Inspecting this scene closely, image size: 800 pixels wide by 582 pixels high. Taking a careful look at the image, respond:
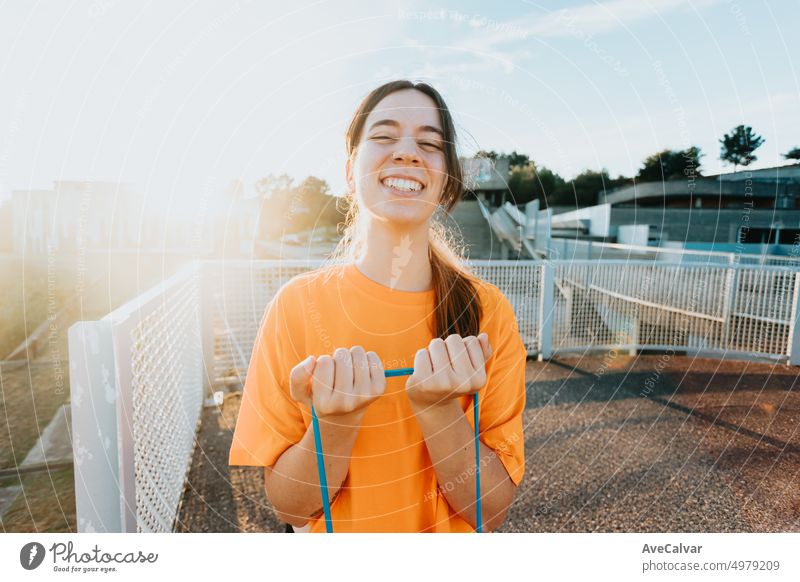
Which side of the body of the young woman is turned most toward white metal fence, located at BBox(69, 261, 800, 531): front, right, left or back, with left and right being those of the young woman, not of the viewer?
back

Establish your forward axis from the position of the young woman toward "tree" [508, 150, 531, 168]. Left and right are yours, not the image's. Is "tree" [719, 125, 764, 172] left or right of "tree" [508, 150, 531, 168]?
right

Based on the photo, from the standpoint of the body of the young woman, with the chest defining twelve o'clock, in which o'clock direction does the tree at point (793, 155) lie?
The tree is roughly at 8 o'clock from the young woman.

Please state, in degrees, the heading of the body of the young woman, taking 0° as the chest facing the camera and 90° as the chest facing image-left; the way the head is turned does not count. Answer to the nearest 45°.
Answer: approximately 0°

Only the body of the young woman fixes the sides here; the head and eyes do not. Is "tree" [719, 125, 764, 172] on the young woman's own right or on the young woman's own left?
on the young woman's own left
